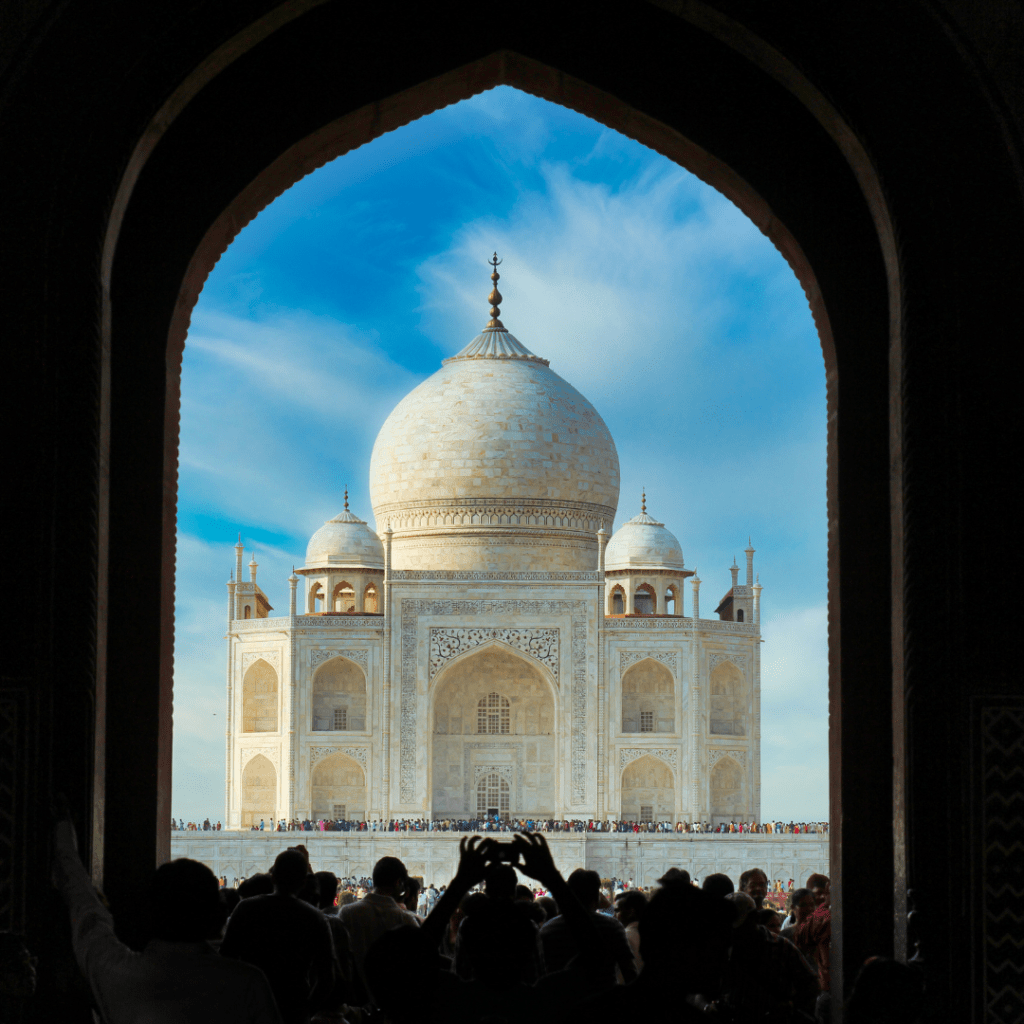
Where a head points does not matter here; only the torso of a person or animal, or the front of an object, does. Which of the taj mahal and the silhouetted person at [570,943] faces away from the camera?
the silhouetted person

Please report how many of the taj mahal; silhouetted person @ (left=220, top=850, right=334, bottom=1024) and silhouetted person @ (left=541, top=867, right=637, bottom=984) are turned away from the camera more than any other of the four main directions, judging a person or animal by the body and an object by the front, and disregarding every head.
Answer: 2

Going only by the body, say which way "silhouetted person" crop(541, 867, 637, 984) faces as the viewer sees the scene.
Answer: away from the camera

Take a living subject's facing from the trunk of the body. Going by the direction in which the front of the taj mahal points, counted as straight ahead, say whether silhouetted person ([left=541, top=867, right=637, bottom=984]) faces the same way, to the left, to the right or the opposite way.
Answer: the opposite way

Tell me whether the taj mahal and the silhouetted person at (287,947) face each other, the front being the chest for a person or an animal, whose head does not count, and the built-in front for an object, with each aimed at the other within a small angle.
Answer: yes

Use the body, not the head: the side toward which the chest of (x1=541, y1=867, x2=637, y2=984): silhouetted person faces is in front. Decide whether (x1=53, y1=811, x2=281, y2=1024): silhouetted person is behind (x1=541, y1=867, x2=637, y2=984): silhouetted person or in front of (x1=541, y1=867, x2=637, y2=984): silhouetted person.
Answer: behind

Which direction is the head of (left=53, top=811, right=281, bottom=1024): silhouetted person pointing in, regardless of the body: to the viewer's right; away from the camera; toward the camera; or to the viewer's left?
away from the camera

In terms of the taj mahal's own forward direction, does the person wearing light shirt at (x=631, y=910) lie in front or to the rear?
in front

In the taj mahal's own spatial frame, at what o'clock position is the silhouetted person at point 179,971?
The silhouetted person is roughly at 12 o'clock from the taj mahal.

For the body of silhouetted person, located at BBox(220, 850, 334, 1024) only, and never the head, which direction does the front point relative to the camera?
away from the camera

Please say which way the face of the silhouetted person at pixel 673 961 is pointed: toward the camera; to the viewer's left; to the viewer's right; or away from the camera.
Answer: away from the camera

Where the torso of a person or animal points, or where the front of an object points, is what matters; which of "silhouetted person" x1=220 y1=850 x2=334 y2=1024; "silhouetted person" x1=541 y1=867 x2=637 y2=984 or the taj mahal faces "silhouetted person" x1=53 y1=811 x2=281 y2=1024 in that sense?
the taj mahal

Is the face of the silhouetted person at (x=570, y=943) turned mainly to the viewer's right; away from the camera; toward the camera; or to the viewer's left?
away from the camera

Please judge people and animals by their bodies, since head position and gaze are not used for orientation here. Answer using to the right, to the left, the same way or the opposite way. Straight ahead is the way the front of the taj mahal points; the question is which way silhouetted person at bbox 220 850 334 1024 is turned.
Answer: the opposite way

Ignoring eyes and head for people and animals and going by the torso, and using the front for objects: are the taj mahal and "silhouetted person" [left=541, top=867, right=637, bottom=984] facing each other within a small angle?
yes
